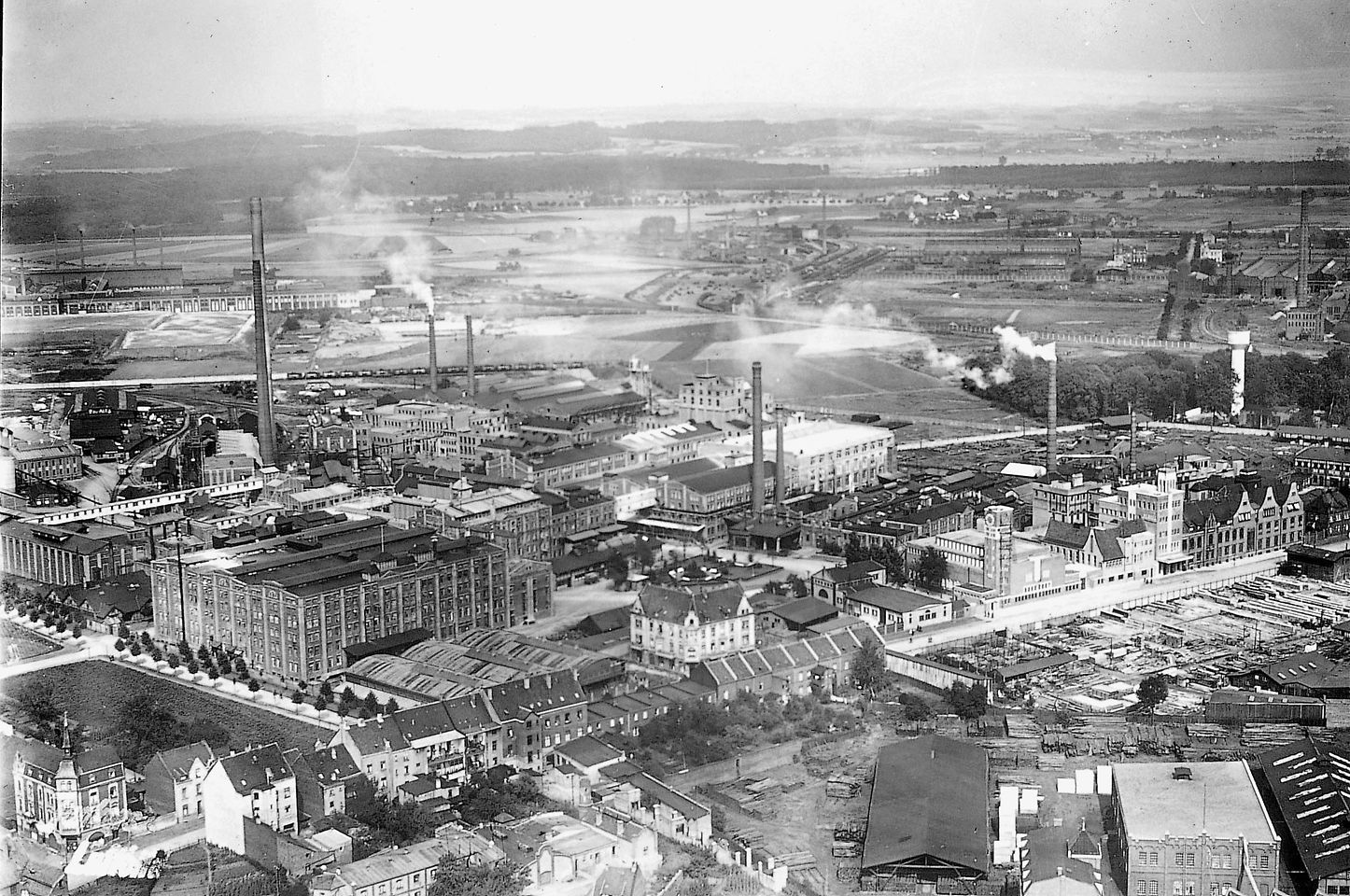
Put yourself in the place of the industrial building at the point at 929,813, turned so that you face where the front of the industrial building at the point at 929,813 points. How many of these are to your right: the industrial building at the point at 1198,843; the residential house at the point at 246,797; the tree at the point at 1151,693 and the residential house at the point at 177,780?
2

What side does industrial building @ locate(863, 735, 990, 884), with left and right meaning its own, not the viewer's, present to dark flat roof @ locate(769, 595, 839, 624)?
back

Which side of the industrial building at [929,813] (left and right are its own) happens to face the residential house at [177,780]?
right

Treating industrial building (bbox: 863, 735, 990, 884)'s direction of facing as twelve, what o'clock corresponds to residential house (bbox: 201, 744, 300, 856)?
The residential house is roughly at 3 o'clock from the industrial building.

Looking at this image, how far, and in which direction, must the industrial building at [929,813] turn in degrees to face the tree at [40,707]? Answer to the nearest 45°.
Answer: approximately 90° to its right

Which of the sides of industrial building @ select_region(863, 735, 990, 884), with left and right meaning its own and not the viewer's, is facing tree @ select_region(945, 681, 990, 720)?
back

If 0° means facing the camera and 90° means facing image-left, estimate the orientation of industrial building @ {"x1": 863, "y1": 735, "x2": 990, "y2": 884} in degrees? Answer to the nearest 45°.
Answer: approximately 0°

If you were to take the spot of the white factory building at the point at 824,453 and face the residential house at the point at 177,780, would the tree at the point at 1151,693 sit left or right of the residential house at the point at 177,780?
left

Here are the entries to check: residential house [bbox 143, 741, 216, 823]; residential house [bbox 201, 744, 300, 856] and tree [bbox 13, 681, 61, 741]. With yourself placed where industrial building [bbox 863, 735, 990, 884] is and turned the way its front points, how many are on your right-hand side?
3

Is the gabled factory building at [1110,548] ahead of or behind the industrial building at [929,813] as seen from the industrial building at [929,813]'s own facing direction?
behind

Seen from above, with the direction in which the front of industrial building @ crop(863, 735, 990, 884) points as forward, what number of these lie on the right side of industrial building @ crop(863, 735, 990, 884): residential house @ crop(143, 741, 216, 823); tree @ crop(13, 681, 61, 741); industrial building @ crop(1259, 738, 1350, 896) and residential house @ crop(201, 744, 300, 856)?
3

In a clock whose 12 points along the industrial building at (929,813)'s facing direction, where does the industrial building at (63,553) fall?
the industrial building at (63,553) is roughly at 4 o'clock from the industrial building at (929,813).

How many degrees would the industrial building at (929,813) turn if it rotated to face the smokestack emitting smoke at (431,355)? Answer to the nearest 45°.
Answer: approximately 135° to its right

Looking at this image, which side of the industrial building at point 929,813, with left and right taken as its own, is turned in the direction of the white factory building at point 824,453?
back

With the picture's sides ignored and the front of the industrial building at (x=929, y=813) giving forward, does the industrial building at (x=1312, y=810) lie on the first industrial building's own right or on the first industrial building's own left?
on the first industrial building's own left

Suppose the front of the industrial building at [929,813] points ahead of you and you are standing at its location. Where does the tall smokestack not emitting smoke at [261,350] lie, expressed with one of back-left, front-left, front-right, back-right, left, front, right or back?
back-right

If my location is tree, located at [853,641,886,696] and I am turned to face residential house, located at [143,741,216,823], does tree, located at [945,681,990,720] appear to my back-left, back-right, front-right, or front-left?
back-left
